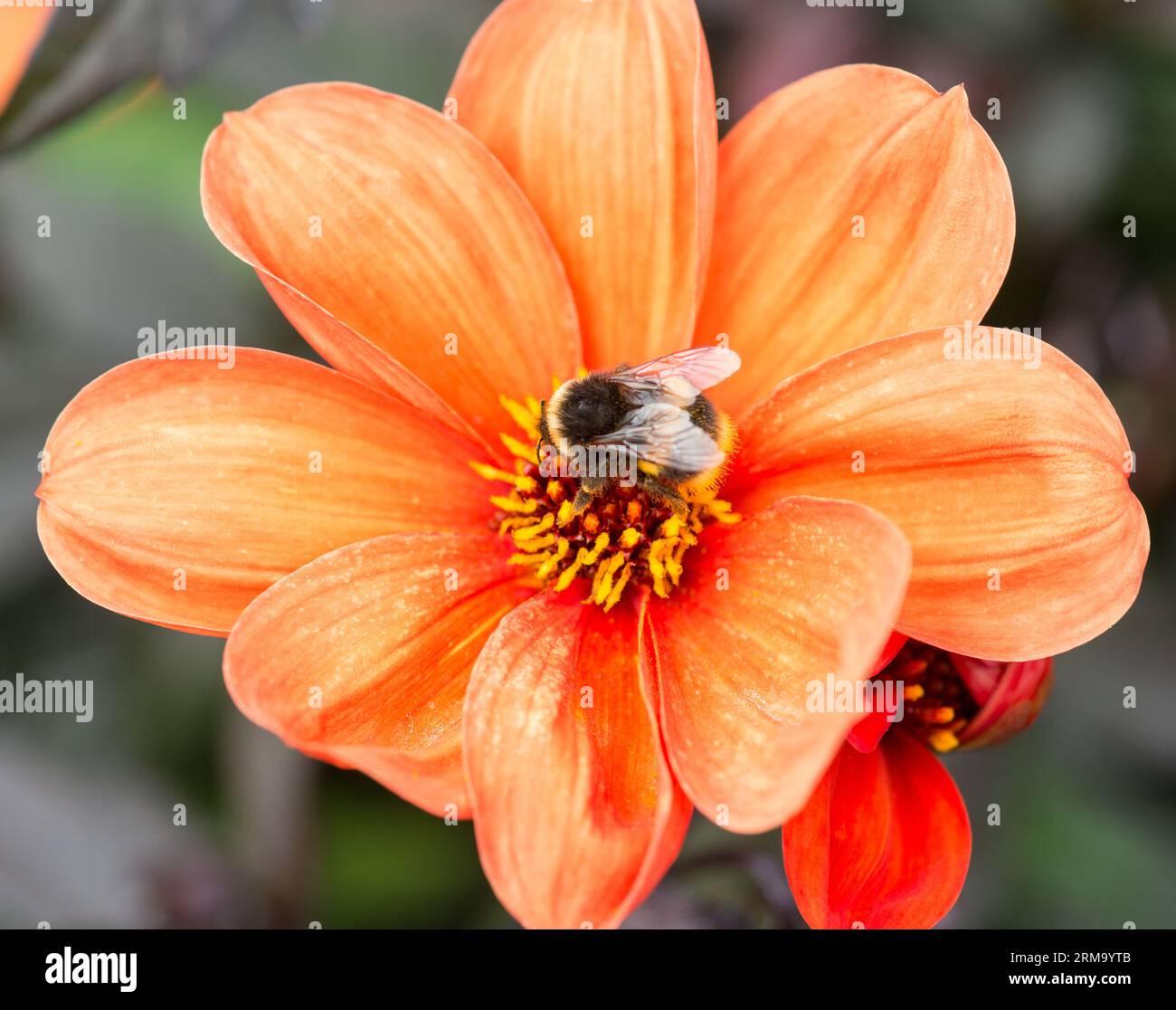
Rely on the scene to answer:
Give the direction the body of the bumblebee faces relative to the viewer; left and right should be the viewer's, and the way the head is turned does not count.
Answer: facing to the left of the viewer
